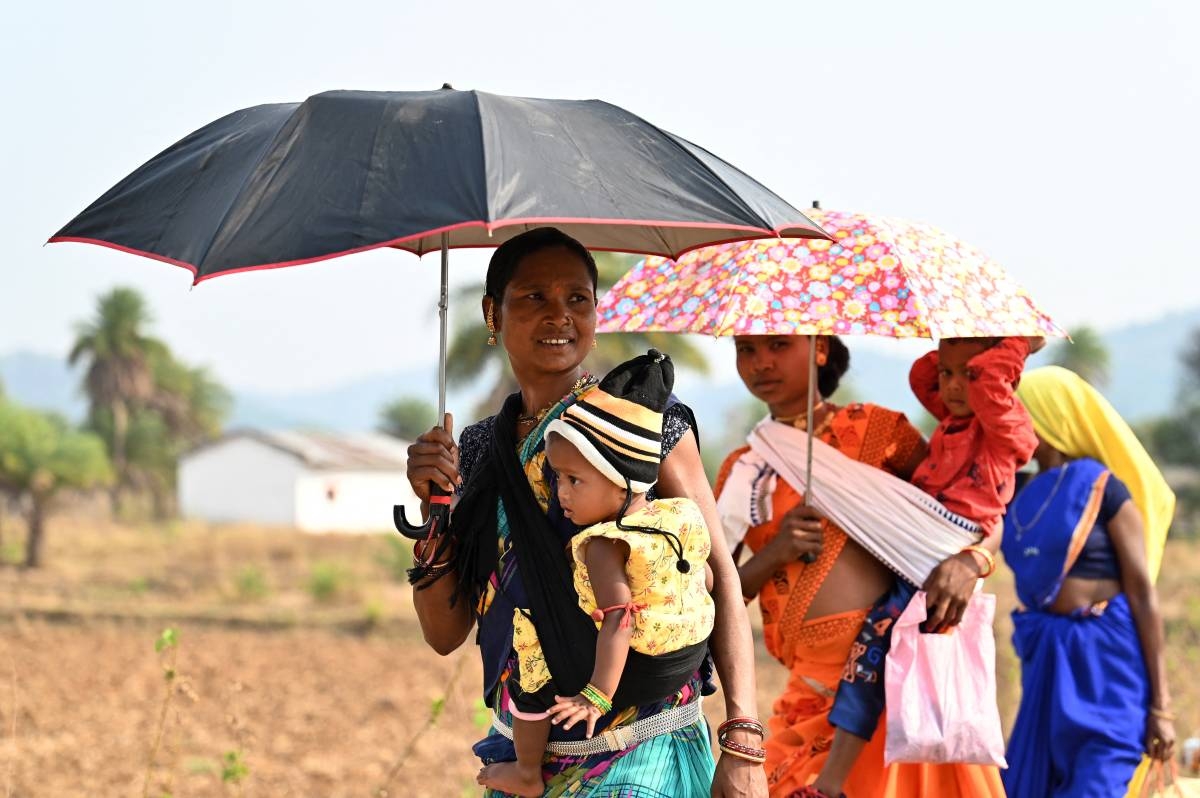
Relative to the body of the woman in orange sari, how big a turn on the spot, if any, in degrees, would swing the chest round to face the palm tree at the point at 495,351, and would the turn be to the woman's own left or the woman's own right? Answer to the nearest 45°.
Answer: approximately 135° to the woman's own right

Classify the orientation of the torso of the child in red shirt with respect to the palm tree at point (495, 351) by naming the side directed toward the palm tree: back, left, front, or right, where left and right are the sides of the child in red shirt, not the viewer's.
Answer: right

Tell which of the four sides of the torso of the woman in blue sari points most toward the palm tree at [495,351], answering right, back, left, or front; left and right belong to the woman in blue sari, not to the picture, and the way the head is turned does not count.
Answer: right

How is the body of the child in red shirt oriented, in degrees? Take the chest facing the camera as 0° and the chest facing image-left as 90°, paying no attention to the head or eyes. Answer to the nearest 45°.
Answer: approximately 45°

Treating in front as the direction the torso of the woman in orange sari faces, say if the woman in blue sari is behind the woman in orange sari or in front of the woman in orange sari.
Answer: behind
